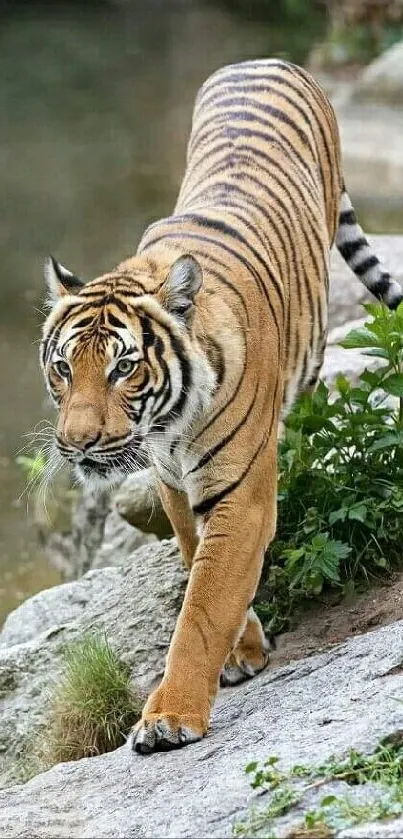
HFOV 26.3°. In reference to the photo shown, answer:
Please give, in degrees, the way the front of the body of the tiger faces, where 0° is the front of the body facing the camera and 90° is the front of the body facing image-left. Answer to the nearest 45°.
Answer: approximately 45°

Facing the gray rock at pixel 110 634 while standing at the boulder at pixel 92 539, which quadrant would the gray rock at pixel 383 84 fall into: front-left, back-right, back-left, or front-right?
back-left

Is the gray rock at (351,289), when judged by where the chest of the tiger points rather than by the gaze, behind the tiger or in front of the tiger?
behind
